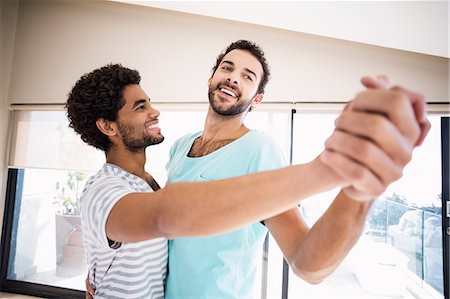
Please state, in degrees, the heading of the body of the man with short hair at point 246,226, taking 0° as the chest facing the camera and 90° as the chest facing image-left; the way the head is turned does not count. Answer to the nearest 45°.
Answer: approximately 45°

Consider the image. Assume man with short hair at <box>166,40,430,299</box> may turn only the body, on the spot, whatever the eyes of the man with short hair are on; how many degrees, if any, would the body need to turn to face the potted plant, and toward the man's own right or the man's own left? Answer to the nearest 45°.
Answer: approximately 90° to the man's own right

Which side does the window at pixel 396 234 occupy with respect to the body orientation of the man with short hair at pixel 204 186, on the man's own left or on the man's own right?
on the man's own left

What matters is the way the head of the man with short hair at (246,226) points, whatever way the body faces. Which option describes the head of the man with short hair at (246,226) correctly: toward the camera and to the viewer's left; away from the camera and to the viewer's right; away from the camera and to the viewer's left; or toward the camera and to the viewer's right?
toward the camera and to the viewer's left
